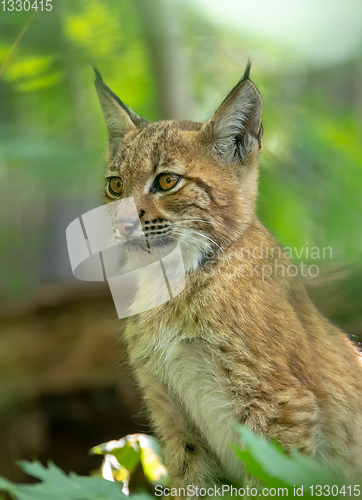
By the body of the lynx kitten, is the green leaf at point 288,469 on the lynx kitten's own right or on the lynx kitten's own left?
on the lynx kitten's own left

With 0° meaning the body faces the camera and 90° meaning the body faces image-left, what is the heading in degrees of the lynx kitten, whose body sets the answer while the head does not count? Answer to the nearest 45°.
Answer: approximately 45°

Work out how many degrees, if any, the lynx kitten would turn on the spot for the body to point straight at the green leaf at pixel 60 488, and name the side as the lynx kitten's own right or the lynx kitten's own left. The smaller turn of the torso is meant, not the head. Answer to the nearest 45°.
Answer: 0° — it already faces it
